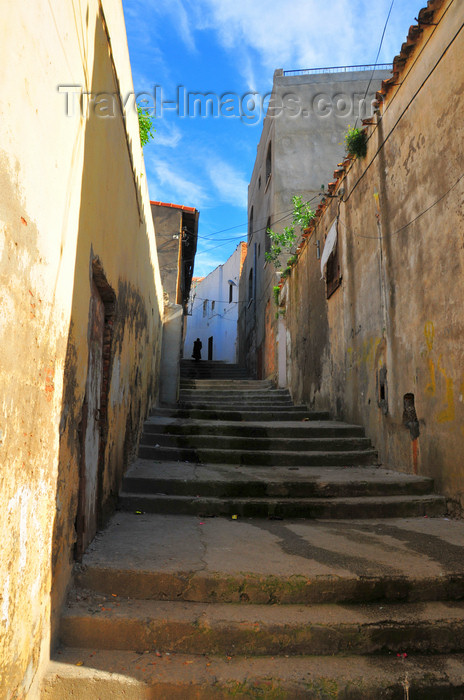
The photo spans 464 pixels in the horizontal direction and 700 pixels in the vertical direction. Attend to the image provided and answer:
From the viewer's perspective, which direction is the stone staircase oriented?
toward the camera

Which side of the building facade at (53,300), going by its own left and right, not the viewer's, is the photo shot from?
right

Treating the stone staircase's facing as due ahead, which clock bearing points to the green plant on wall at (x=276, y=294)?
The green plant on wall is roughly at 6 o'clock from the stone staircase.

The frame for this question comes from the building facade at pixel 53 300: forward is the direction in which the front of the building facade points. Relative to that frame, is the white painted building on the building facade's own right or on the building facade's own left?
on the building facade's own left

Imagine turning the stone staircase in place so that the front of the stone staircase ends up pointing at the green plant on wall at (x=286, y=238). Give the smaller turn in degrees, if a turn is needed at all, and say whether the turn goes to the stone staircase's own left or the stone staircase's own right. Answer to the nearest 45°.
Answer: approximately 180°

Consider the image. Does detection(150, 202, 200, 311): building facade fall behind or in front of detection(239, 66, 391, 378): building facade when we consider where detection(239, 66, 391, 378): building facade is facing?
in front
